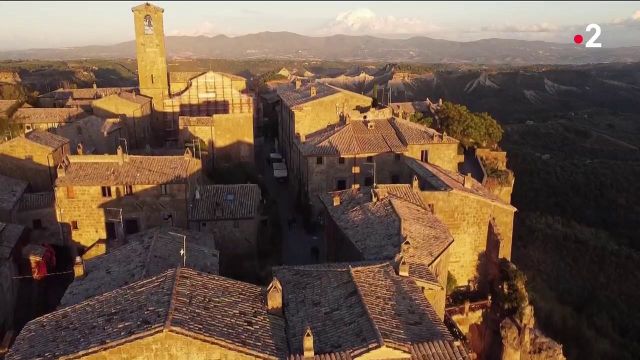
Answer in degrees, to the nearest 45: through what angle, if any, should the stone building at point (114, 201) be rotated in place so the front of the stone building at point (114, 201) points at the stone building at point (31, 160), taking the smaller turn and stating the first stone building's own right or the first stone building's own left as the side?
approximately 135° to the first stone building's own right

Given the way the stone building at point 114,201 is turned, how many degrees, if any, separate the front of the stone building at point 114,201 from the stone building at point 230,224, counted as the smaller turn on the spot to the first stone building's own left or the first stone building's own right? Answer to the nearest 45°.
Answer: approximately 90° to the first stone building's own left

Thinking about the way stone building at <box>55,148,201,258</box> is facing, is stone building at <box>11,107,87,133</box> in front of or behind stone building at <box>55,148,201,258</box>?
behind

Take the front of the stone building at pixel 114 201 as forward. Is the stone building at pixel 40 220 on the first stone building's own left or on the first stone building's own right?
on the first stone building's own right

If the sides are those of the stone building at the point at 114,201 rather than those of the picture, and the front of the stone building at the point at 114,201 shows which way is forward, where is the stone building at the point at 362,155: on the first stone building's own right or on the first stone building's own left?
on the first stone building's own left

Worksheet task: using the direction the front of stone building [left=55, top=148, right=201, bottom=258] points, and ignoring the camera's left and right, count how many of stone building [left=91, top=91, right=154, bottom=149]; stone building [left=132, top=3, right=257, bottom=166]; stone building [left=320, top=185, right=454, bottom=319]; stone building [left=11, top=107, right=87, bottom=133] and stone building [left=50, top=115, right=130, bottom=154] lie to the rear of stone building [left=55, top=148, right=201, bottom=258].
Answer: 4

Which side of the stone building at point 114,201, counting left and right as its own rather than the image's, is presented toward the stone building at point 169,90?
back

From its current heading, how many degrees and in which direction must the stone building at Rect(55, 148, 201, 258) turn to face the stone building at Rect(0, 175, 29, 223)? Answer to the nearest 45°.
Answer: approximately 135° to its right

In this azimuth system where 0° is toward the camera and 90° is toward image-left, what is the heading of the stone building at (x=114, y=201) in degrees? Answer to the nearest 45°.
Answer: approximately 0°

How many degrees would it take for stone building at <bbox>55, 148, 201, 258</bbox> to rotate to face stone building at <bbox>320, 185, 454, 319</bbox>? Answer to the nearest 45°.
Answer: approximately 45° to its left

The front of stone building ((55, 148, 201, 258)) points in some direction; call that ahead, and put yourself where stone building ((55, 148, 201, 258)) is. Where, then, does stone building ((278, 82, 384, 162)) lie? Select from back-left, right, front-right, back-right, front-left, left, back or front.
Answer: back-left

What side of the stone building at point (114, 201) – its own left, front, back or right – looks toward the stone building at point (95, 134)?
back

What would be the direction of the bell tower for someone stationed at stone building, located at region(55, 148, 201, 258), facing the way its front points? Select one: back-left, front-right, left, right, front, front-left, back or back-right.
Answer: back
